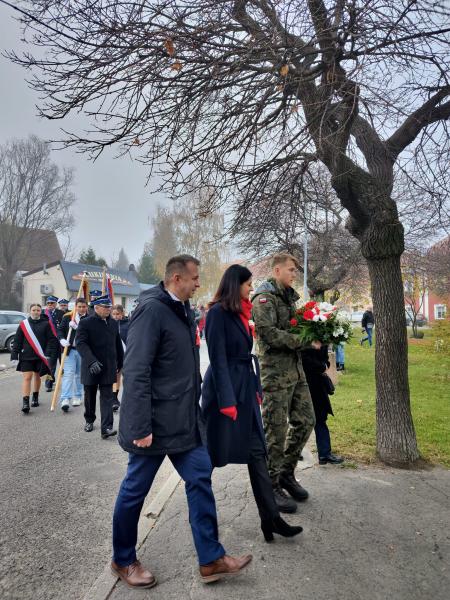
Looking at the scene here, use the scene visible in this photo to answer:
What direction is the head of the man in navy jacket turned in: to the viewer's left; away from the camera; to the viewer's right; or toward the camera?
to the viewer's right

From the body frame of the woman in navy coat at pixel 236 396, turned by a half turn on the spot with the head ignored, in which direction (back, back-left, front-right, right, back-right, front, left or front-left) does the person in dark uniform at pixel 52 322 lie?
front-right

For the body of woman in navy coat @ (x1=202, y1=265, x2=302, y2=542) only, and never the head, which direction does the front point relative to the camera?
to the viewer's right

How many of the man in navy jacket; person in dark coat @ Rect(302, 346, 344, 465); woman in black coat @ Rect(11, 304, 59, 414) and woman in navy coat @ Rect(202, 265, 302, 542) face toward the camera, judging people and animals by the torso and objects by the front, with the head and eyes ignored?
1

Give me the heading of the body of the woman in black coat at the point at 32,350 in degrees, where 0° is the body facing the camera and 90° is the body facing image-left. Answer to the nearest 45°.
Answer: approximately 0°

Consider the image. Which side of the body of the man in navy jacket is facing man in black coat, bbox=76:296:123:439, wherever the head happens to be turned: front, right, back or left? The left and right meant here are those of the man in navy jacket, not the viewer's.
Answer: left

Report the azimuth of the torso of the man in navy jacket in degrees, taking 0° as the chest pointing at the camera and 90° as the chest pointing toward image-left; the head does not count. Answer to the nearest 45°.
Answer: approximately 270°

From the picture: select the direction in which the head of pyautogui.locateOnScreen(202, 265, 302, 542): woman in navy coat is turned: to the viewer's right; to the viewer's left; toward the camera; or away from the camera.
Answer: to the viewer's right

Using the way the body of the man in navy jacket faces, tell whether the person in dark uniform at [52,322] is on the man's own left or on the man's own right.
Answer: on the man's own left
